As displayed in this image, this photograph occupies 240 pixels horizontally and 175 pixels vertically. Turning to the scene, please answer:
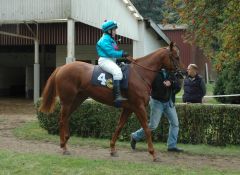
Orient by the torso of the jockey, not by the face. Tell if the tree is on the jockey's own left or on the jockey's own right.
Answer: on the jockey's own left

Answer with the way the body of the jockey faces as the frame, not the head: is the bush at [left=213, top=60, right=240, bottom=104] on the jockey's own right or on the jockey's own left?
on the jockey's own left

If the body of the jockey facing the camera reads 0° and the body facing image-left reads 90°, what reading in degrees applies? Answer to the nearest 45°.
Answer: approximately 270°

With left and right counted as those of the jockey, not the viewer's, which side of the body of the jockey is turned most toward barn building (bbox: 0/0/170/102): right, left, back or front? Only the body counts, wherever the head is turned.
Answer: left

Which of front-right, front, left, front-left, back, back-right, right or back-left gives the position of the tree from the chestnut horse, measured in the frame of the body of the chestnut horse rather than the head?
front-left

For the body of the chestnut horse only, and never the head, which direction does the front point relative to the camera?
to the viewer's right

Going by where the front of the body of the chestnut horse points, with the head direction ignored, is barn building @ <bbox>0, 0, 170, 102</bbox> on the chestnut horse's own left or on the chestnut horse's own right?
on the chestnut horse's own left

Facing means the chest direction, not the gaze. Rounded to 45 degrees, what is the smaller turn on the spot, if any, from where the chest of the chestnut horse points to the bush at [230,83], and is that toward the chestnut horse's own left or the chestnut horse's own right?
approximately 90° to the chestnut horse's own left
